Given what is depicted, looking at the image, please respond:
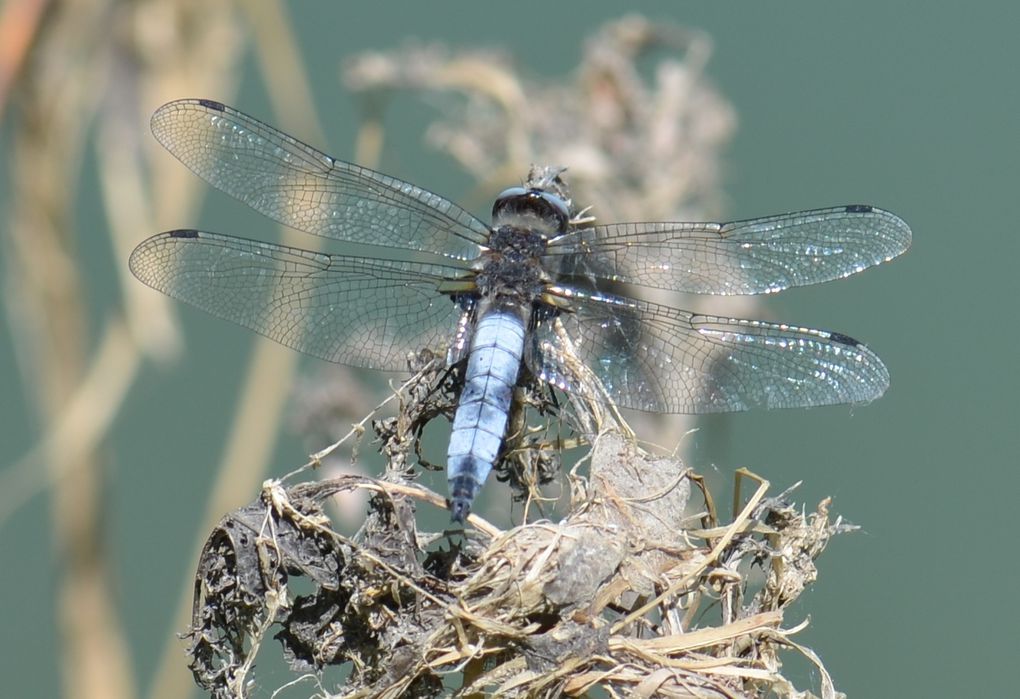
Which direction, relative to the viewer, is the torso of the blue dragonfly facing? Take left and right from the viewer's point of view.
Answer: facing away from the viewer
